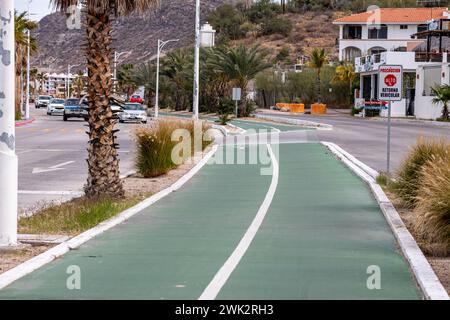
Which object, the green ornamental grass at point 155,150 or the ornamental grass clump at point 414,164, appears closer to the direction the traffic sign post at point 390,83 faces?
the ornamental grass clump

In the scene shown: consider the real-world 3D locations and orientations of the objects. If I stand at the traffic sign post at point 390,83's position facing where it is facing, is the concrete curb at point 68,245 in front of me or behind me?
in front

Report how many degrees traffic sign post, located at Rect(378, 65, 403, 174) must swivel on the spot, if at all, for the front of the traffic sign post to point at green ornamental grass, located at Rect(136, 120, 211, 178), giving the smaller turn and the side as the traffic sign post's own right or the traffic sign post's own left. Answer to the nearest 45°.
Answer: approximately 90° to the traffic sign post's own right

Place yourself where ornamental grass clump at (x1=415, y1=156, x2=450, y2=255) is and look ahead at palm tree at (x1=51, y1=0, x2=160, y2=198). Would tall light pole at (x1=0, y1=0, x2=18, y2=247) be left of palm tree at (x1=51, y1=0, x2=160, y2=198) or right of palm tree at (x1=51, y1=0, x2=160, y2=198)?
left

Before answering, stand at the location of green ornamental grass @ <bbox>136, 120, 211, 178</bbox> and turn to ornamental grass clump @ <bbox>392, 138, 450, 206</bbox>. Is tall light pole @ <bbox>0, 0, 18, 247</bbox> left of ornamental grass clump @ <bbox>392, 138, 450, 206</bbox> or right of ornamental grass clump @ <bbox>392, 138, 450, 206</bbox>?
right

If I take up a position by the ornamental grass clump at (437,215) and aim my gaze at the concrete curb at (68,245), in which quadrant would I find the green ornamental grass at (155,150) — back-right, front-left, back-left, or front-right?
front-right

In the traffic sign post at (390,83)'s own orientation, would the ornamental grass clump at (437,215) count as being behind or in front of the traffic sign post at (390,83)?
in front

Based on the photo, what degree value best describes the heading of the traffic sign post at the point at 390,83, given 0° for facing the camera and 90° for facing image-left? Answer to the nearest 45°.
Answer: approximately 0°

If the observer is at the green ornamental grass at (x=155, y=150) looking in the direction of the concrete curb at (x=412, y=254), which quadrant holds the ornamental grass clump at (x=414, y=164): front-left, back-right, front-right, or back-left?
front-left

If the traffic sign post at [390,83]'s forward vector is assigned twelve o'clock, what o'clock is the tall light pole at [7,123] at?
The tall light pole is roughly at 1 o'clock from the traffic sign post.

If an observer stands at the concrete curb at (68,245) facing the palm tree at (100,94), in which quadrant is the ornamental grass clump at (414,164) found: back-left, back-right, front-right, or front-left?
front-right

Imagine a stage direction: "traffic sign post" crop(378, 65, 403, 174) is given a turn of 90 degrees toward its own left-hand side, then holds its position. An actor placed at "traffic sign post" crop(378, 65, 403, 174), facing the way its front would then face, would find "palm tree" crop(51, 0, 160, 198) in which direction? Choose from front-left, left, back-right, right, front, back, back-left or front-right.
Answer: back-right

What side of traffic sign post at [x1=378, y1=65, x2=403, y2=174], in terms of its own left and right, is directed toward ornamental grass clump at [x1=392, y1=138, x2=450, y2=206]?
front

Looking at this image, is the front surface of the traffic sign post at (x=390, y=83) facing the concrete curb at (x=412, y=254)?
yes

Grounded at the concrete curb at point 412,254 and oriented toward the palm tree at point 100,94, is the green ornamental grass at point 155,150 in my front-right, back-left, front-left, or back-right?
front-right
